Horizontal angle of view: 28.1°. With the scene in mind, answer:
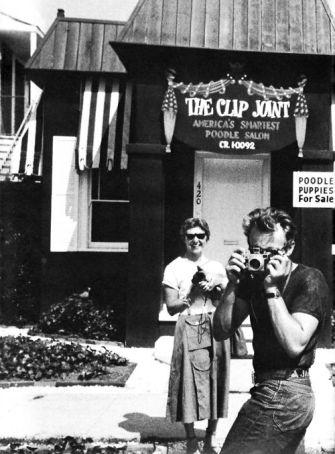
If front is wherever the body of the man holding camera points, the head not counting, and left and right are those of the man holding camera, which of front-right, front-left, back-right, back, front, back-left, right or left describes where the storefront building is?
back-right

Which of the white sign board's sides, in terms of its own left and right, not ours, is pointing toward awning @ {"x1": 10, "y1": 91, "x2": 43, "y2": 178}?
right

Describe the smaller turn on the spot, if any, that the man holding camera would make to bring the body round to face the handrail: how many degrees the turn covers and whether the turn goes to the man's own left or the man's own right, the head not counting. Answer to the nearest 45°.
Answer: approximately 90° to the man's own right

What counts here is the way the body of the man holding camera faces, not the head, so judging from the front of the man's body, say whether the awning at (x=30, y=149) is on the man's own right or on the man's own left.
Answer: on the man's own right

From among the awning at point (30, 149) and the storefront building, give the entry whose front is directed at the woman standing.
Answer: the storefront building

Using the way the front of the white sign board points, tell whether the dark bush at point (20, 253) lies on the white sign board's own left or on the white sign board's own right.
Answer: on the white sign board's own right

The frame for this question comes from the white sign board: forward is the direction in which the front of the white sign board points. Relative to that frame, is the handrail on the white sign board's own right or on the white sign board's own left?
on the white sign board's own right

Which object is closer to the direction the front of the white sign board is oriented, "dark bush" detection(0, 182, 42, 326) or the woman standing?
the woman standing

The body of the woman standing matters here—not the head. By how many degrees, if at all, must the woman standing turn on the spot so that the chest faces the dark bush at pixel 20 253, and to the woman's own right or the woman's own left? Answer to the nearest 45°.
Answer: approximately 135° to the woman's own right

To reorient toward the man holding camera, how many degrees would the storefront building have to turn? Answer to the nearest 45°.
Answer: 0° — it already faces them

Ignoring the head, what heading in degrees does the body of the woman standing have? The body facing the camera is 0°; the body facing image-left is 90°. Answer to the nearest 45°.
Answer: approximately 0°
